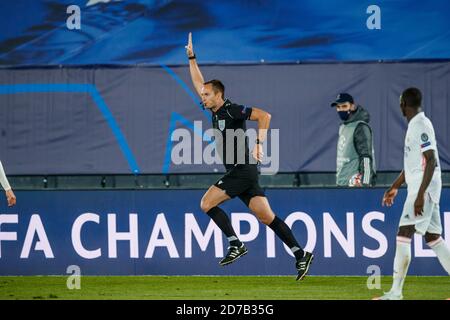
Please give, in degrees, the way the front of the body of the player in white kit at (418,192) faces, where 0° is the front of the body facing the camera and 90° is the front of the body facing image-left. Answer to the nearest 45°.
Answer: approximately 90°

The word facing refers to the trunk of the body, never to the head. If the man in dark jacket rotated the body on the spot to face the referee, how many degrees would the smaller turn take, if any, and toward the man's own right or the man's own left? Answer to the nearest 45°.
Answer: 0° — they already face them

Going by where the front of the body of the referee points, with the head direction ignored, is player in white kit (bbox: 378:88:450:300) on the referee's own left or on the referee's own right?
on the referee's own left

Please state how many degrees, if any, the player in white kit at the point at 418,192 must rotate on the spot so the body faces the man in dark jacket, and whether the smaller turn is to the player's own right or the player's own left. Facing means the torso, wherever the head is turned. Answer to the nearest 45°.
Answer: approximately 90° to the player's own right

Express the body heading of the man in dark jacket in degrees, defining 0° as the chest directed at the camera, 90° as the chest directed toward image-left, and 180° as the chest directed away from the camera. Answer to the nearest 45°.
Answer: approximately 45°

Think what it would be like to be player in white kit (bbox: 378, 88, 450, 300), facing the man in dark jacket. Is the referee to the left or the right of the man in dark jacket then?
left

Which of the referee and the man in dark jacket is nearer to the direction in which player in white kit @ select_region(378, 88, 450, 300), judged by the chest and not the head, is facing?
the referee

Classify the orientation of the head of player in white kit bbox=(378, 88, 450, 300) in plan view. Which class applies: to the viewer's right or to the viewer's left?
to the viewer's left

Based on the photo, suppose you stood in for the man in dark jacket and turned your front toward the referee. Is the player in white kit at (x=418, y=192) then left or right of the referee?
left
